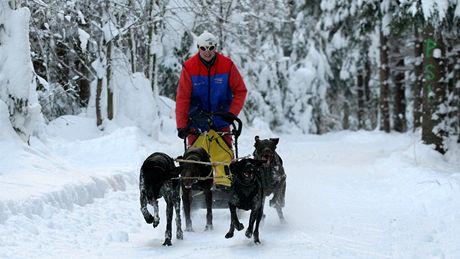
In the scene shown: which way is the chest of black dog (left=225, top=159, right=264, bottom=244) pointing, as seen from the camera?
toward the camera

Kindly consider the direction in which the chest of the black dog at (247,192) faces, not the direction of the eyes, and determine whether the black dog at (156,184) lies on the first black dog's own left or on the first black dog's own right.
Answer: on the first black dog's own right

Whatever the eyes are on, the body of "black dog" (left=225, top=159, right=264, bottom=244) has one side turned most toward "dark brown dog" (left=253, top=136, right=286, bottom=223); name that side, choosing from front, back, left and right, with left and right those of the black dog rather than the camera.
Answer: back

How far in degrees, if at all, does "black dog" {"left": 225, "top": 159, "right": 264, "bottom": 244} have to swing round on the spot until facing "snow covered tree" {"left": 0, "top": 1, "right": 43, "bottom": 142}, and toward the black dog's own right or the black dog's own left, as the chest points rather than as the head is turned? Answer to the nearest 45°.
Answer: approximately 135° to the black dog's own right

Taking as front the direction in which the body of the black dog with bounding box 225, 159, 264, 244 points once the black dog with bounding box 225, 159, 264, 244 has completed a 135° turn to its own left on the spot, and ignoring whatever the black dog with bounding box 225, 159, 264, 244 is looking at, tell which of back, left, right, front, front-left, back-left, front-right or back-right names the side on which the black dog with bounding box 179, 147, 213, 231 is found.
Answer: left

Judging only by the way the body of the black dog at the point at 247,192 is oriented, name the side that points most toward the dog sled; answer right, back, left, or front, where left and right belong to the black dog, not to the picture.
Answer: back
